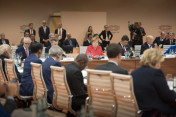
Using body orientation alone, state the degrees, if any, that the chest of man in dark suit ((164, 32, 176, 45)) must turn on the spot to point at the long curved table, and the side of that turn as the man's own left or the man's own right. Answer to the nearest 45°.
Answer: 0° — they already face it

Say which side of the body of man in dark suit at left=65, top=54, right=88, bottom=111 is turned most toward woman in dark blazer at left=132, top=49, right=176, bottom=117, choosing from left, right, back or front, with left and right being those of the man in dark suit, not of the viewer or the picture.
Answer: right

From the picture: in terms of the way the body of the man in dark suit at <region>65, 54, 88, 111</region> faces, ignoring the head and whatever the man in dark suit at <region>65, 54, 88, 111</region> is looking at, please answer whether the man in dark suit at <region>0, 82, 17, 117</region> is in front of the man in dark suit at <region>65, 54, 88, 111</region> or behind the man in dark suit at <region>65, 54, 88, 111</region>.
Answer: behind

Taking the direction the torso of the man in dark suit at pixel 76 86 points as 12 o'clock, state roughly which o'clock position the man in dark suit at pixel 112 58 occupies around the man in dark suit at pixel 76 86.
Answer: the man in dark suit at pixel 112 58 is roughly at 2 o'clock from the man in dark suit at pixel 76 86.

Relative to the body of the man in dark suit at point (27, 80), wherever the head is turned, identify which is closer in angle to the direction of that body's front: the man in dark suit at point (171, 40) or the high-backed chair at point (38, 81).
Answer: the man in dark suit

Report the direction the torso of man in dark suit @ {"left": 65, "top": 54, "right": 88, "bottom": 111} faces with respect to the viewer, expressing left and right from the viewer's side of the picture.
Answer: facing away from the viewer and to the right of the viewer

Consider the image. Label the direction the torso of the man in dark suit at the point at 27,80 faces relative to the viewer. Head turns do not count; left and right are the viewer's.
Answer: facing away from the viewer and to the right of the viewer
